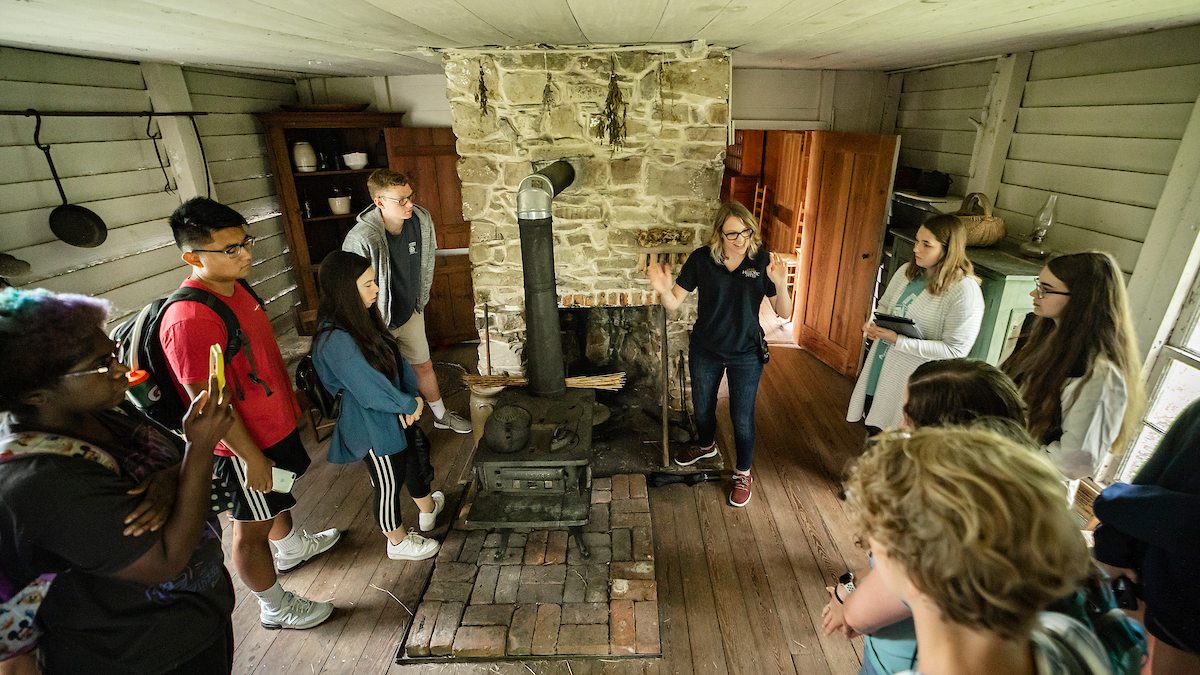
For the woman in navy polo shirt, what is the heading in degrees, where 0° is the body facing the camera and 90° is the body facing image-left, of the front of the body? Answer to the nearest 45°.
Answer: approximately 0°

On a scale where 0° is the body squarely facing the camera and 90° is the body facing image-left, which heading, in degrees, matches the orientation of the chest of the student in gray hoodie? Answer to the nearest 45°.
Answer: approximately 315°

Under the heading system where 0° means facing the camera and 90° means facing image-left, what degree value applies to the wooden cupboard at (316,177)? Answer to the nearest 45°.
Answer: approximately 0°

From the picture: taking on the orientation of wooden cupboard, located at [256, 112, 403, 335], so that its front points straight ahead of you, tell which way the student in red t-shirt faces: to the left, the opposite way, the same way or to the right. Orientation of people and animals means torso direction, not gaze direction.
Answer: to the left

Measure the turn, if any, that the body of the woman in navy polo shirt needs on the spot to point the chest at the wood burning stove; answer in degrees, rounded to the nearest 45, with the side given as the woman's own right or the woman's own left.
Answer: approximately 45° to the woman's own right

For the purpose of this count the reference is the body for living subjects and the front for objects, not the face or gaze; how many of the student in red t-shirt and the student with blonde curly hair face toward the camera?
0

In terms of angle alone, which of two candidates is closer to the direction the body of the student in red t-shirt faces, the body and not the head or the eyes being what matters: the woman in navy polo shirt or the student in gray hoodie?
the woman in navy polo shirt

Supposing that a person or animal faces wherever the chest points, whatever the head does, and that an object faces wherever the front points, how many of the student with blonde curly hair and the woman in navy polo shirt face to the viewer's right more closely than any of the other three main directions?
0

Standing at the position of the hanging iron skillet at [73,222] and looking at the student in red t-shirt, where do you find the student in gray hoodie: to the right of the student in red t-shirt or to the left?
left

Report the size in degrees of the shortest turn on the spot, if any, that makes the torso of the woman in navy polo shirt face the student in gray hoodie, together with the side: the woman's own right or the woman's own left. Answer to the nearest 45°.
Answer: approximately 90° to the woman's own right

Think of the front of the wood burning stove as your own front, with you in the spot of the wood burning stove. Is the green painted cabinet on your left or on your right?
on your left

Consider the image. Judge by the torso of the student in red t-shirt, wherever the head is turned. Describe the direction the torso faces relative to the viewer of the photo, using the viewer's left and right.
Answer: facing to the right of the viewer

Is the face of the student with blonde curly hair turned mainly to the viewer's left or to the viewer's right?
to the viewer's left
